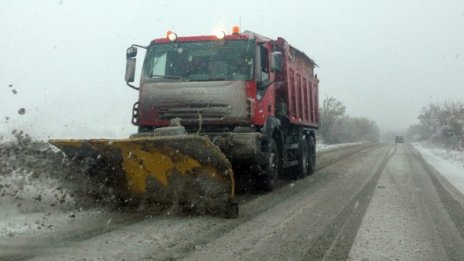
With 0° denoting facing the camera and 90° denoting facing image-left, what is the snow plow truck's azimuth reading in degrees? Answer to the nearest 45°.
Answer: approximately 45°
